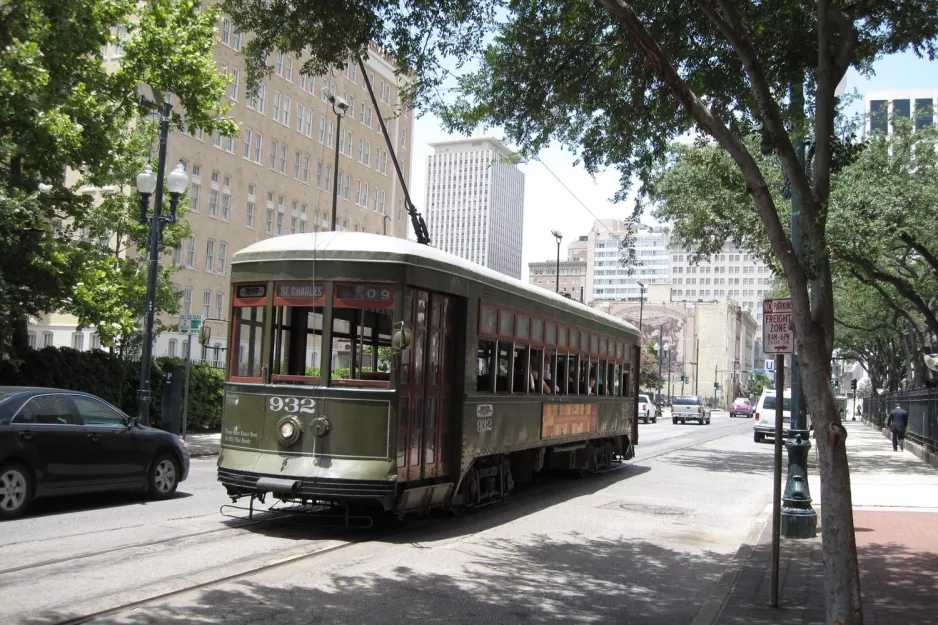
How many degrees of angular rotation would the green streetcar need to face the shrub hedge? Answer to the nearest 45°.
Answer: approximately 90° to its right

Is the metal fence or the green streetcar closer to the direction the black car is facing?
the metal fence

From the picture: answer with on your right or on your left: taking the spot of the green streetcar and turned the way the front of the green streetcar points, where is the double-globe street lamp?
on your right

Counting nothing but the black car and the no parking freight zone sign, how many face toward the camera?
1

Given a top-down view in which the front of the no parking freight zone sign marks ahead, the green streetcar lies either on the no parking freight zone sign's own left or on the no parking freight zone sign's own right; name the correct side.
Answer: on the no parking freight zone sign's own right

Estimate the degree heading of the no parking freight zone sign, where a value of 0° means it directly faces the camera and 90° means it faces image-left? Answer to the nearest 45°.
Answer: approximately 0°

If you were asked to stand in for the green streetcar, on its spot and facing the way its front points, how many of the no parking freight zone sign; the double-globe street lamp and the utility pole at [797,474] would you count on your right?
1

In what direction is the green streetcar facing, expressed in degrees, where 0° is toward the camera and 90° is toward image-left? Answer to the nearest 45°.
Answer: approximately 45°
